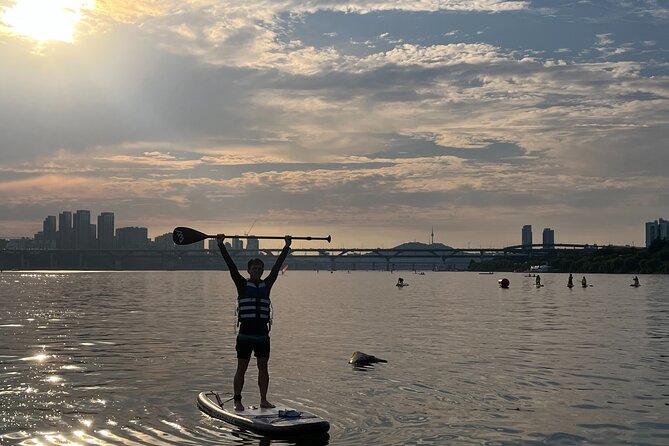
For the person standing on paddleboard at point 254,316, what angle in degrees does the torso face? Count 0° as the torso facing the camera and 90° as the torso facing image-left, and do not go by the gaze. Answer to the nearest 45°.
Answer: approximately 0°

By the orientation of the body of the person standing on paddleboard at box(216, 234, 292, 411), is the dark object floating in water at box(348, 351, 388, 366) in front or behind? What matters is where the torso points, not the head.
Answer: behind
